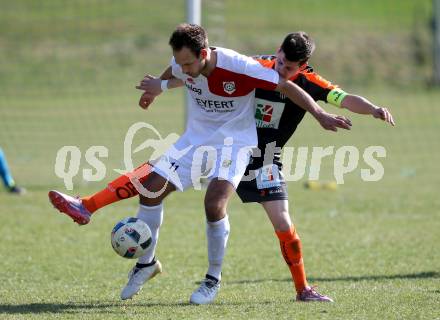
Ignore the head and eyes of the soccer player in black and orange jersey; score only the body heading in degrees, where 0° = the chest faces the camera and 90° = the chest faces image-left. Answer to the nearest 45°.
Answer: approximately 45°

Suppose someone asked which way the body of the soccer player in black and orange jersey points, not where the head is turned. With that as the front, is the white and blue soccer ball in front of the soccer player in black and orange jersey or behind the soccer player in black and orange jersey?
in front
